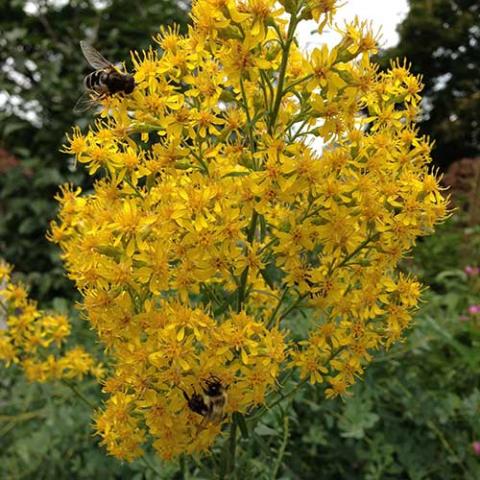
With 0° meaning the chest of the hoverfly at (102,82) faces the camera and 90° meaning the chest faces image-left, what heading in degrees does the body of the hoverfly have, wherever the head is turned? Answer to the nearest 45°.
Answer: approximately 270°

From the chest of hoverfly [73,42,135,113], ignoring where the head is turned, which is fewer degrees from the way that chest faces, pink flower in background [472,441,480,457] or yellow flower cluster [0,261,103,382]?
the pink flower in background

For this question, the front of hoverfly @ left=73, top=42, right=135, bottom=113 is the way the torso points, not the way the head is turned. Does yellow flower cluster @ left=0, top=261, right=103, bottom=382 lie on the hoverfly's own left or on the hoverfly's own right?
on the hoverfly's own left
